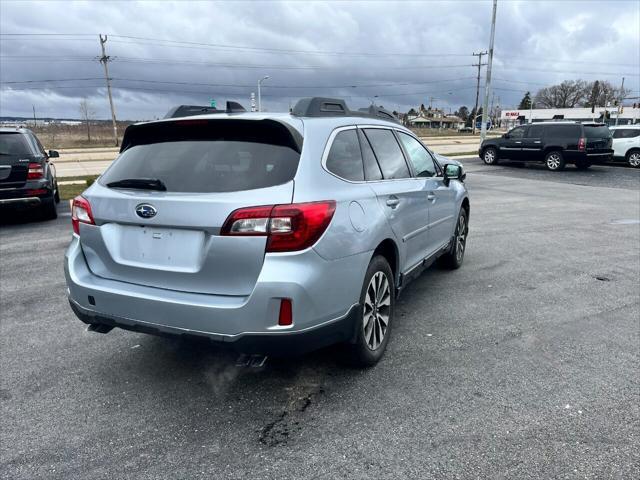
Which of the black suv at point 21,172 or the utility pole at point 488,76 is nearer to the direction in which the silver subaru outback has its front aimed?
the utility pole

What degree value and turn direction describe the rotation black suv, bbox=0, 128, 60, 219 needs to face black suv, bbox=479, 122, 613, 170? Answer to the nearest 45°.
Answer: approximately 90° to its right

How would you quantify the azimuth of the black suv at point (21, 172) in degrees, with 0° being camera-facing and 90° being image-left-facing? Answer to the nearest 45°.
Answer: approximately 180°

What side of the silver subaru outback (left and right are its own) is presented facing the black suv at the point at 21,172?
left

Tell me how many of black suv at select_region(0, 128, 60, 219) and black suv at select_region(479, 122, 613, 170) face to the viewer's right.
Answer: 0

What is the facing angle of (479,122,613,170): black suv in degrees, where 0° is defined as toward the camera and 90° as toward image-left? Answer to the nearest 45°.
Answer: approximately 135°

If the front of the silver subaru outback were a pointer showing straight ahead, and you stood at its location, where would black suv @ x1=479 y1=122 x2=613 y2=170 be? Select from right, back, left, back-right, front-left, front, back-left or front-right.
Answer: front

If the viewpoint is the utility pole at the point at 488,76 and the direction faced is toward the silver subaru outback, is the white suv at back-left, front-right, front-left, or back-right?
front-left

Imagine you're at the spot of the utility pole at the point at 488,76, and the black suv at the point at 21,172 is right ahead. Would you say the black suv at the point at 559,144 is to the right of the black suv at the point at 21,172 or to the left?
left

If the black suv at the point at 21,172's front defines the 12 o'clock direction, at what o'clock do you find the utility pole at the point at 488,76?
The utility pole is roughly at 2 o'clock from the black suv.

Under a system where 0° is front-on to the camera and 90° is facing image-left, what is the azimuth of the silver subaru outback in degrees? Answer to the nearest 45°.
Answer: approximately 225°

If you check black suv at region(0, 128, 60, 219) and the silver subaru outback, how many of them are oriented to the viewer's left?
0

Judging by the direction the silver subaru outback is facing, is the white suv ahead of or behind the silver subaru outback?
ahead

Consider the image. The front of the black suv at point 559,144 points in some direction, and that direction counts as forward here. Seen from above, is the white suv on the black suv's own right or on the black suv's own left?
on the black suv's own right
